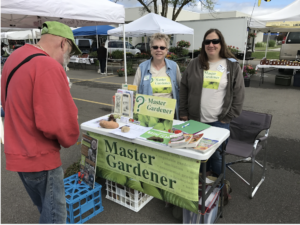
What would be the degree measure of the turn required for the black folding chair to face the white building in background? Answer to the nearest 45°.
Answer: approximately 135° to its right

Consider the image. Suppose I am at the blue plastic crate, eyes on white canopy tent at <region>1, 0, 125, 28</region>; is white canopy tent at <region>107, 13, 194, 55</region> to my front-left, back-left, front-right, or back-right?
front-right

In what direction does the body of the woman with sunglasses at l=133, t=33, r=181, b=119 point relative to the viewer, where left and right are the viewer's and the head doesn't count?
facing the viewer

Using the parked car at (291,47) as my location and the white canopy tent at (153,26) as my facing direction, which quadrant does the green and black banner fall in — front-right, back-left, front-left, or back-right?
front-left

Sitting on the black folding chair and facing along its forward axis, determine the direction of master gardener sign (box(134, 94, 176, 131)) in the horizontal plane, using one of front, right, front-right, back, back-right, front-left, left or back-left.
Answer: front

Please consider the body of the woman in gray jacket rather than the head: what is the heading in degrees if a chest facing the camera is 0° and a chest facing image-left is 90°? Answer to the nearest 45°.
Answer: approximately 0°

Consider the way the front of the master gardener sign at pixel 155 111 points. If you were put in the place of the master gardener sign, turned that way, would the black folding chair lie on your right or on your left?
on your left

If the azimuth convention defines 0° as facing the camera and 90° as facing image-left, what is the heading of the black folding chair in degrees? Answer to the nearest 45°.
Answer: approximately 45°

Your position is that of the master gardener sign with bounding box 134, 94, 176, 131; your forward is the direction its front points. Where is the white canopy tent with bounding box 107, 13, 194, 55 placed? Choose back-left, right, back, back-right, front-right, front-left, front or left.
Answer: back

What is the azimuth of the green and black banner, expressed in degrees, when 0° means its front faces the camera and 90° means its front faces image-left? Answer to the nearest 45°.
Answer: approximately 45°

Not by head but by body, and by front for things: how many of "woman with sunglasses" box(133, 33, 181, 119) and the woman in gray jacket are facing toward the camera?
2

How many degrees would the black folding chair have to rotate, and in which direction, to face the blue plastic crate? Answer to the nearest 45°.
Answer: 0° — it already faces it

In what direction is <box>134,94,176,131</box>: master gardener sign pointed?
toward the camera

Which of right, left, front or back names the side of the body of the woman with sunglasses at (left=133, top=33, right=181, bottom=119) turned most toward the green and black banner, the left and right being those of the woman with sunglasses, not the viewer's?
front

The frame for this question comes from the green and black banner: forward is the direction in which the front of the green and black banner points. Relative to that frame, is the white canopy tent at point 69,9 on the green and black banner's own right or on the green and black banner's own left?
on the green and black banner's own right
